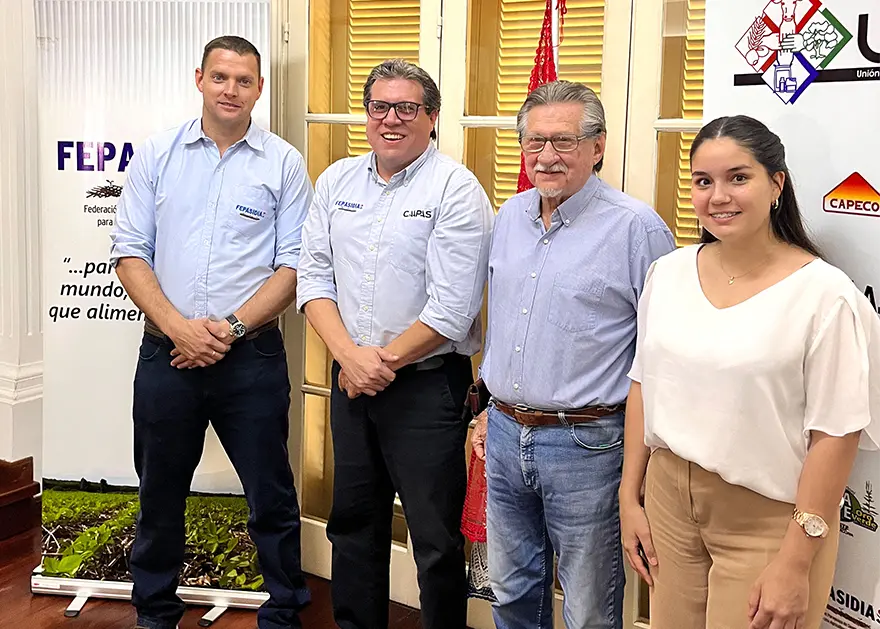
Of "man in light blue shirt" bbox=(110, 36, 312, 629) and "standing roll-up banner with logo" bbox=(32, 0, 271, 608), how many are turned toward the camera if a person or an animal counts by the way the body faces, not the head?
2

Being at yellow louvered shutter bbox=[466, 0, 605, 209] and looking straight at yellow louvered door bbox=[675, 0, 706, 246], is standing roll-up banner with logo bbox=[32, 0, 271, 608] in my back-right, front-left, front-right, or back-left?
back-right

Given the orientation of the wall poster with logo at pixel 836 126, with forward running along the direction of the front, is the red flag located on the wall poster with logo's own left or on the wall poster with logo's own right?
on the wall poster with logo's own right

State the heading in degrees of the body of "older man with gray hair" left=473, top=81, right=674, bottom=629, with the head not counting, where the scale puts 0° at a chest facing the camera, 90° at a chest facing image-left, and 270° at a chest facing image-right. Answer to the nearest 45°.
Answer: approximately 45°

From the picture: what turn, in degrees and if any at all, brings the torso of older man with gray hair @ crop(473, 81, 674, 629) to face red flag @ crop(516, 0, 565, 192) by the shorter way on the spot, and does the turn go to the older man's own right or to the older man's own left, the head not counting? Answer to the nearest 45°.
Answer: approximately 135° to the older man's own right

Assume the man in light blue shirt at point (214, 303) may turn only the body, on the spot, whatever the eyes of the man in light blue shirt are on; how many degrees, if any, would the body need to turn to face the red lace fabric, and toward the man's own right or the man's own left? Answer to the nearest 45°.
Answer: approximately 45° to the man's own left

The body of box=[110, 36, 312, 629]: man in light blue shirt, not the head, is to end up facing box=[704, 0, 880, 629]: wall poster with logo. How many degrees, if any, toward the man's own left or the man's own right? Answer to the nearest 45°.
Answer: approximately 45° to the man's own left
